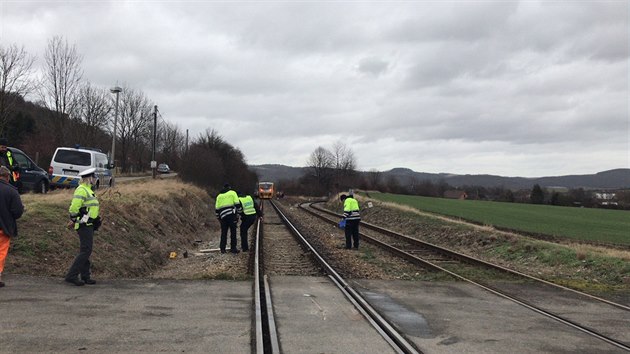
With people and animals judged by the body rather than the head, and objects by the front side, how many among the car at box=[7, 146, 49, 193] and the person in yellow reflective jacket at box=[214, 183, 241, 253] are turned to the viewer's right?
1

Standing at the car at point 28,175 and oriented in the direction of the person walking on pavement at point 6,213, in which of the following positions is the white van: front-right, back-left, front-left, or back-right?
back-left

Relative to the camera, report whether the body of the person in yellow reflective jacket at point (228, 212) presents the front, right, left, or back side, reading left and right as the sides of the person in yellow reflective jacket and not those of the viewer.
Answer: back

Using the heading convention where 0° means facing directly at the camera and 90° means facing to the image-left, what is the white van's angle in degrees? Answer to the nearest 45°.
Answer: approximately 225°

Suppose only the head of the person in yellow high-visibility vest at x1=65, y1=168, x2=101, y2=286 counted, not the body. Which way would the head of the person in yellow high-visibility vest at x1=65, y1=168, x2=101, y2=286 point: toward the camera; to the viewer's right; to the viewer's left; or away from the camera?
to the viewer's right

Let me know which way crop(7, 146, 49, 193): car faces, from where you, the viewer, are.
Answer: facing to the right of the viewer
